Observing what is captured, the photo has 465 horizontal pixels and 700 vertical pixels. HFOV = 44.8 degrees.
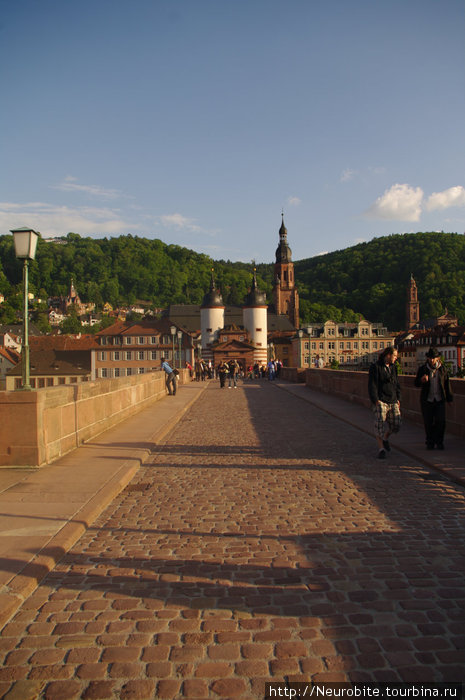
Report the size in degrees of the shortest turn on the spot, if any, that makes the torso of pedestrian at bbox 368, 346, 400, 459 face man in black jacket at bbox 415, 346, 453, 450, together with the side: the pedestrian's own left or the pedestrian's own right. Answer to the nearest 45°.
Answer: approximately 90° to the pedestrian's own left

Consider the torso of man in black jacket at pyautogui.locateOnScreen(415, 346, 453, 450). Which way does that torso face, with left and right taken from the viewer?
facing the viewer

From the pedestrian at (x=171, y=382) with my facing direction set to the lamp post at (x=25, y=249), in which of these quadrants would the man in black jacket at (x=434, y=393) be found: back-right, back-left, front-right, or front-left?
front-left

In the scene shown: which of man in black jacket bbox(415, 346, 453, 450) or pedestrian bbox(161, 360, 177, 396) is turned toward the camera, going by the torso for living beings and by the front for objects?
the man in black jacket

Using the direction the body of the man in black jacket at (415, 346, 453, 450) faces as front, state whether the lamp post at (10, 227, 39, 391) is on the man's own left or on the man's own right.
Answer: on the man's own right

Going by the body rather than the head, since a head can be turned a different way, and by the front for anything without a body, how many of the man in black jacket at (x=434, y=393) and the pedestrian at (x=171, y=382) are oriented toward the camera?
1

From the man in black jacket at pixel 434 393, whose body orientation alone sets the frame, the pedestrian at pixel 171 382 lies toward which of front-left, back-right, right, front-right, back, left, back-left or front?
back-right

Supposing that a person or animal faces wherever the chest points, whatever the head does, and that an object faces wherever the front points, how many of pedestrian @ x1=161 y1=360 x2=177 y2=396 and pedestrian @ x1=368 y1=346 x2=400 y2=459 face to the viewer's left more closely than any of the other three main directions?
1

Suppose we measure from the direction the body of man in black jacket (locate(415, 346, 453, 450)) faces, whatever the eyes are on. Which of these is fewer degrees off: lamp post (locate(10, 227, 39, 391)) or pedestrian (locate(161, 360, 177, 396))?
the lamp post

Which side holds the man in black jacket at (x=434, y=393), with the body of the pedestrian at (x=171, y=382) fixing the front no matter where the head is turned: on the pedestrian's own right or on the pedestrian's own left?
on the pedestrian's own left

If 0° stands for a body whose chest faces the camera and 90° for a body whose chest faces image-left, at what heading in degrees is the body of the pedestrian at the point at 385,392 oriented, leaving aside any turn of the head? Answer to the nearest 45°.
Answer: approximately 315°

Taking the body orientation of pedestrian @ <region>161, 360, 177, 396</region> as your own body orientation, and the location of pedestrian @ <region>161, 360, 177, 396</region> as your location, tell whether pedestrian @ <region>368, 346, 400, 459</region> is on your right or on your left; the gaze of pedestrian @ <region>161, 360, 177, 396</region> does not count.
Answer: on your left

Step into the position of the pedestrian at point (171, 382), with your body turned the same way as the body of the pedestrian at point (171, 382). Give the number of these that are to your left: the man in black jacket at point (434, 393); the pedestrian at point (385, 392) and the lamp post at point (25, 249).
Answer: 3

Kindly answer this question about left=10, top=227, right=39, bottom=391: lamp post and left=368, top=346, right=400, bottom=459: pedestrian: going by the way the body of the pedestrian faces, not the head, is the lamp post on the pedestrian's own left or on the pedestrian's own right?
on the pedestrian's own right
